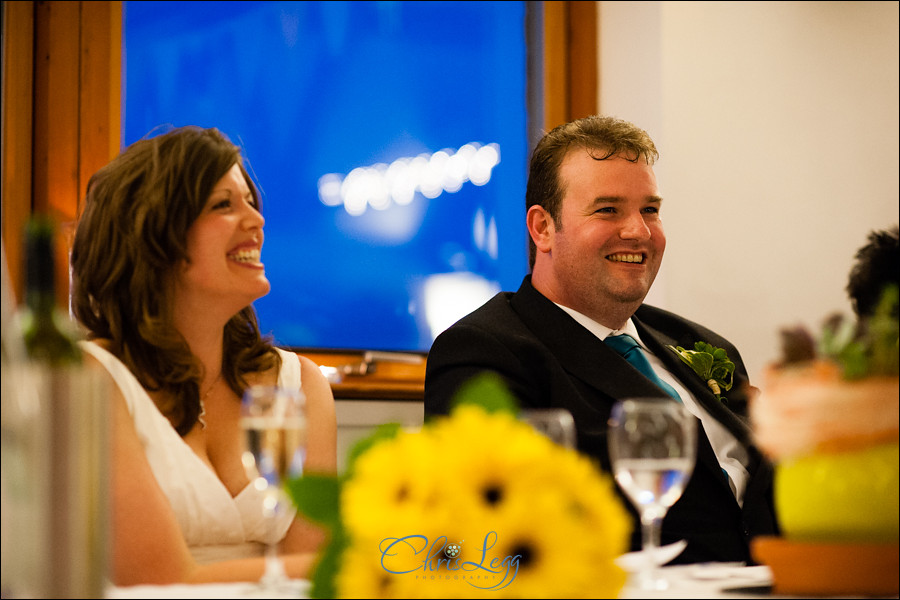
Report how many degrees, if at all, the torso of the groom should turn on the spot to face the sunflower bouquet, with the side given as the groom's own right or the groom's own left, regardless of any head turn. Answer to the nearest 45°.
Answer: approximately 45° to the groom's own right

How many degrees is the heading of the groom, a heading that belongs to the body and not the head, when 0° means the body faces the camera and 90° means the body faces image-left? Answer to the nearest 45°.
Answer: approximately 315°

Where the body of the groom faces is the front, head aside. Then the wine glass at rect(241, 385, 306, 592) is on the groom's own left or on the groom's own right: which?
on the groom's own right
